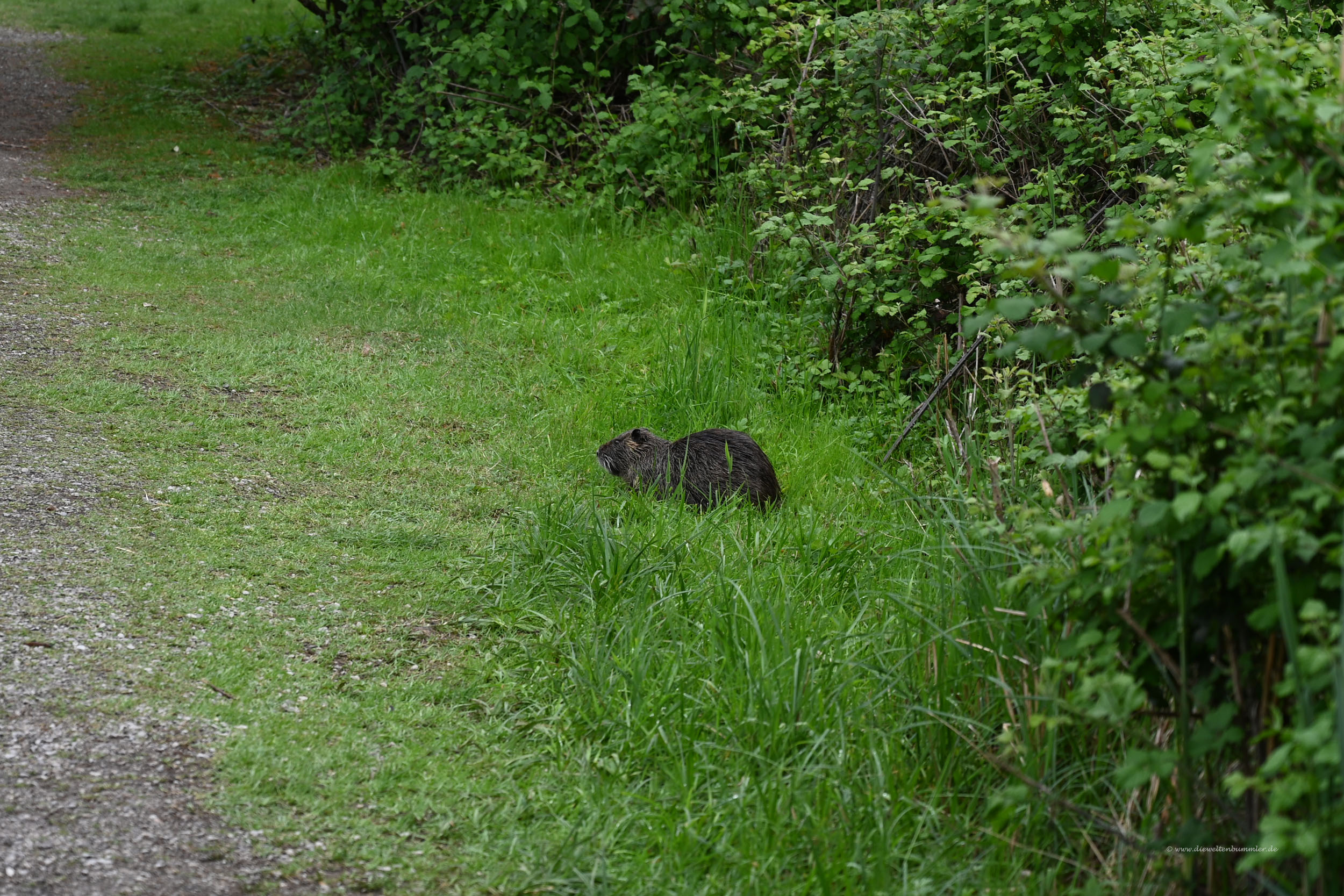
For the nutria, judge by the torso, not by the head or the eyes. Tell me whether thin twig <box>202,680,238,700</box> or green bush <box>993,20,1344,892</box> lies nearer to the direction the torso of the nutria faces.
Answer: the thin twig

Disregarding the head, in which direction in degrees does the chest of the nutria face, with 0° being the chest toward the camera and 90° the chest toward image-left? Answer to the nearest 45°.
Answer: approximately 90°

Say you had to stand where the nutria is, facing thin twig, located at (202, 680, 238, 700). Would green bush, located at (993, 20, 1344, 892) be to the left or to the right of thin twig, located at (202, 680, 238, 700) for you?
left

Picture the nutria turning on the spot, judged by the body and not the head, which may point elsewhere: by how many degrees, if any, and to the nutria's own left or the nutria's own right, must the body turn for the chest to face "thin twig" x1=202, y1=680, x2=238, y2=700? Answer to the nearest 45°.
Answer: approximately 45° to the nutria's own left
